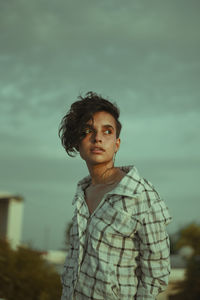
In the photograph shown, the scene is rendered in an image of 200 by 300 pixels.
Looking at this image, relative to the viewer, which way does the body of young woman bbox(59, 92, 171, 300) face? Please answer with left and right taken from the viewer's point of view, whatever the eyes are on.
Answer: facing the viewer and to the left of the viewer

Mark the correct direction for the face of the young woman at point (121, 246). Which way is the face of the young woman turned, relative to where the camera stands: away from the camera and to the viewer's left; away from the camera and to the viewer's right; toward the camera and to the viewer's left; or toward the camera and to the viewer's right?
toward the camera and to the viewer's right

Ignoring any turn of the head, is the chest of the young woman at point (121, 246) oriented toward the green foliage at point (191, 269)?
no

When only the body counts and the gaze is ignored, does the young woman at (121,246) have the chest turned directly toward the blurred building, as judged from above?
no

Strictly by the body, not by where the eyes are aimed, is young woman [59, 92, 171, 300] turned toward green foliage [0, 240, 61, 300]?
no
